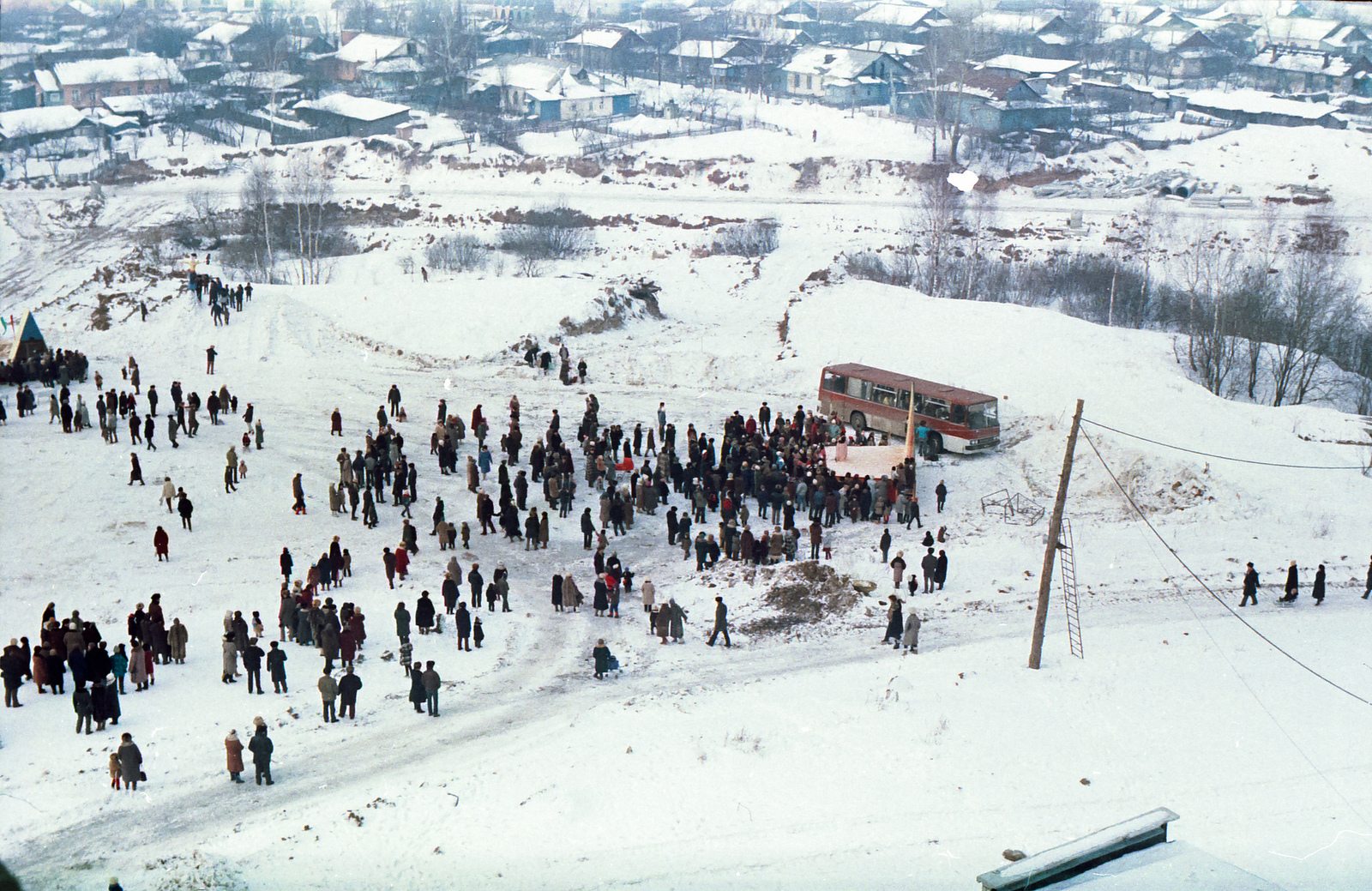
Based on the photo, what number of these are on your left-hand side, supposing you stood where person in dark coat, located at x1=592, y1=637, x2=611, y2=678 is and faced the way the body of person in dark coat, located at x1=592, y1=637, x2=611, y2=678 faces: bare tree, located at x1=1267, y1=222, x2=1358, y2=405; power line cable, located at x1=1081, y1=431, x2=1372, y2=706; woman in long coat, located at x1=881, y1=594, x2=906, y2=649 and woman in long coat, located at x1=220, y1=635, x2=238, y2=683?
1

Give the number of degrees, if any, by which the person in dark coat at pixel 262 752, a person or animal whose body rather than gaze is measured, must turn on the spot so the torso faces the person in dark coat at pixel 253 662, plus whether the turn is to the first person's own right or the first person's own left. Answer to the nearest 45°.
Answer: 0° — they already face them

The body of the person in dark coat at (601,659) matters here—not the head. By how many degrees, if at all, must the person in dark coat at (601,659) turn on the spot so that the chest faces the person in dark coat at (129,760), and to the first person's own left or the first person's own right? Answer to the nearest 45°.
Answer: approximately 135° to the first person's own left

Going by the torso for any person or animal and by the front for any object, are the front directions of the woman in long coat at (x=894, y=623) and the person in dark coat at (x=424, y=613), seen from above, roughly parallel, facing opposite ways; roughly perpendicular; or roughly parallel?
roughly perpendicular

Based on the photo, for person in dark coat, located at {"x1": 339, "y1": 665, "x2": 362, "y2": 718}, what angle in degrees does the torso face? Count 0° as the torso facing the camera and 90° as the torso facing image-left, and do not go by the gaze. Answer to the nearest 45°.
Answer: approximately 180°

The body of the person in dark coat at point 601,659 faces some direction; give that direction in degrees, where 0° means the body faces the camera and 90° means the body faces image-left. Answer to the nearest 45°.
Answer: approximately 180°

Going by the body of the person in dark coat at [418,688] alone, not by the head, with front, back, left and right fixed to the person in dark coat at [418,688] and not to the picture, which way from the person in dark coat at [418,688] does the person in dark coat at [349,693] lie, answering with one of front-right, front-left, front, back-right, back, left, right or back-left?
left

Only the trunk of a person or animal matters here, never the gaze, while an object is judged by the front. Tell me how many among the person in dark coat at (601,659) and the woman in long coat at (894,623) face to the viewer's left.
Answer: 1

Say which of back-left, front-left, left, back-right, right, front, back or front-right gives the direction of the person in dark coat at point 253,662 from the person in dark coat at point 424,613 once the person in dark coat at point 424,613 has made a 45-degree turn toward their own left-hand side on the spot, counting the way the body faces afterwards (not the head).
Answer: left

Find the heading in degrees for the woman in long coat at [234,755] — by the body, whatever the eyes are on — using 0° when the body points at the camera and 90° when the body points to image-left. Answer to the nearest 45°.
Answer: approximately 180°

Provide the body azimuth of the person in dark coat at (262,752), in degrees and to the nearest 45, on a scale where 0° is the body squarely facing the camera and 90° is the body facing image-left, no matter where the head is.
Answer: approximately 180°

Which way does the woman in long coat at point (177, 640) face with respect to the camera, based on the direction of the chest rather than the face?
away from the camera

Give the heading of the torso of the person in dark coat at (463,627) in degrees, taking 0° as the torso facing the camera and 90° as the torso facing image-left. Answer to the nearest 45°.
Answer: approximately 180°

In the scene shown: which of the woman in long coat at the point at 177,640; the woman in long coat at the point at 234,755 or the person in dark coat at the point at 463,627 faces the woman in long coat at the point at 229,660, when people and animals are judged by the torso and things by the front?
the woman in long coat at the point at 234,755

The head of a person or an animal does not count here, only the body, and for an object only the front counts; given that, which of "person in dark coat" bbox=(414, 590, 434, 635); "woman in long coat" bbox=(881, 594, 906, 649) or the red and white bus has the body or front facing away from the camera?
the person in dark coat

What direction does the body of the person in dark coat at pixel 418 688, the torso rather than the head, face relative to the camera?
away from the camera
